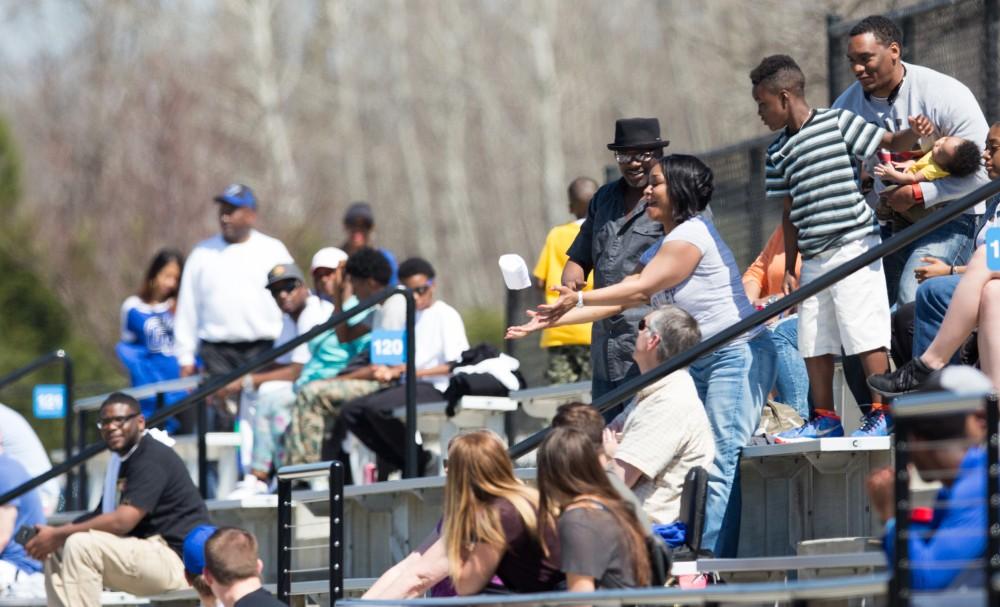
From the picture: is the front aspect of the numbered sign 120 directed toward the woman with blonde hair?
yes

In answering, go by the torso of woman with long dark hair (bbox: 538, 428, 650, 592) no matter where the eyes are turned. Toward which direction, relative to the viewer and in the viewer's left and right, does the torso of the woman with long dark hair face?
facing away from the viewer and to the left of the viewer

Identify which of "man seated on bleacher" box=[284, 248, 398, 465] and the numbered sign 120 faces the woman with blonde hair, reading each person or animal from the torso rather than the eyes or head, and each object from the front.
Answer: the numbered sign 120

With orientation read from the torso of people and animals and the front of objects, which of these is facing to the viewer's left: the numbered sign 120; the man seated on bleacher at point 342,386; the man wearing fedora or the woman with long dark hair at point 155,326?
the man seated on bleacher

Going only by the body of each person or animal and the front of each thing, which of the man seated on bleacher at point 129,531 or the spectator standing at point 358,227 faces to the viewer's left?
the man seated on bleacher

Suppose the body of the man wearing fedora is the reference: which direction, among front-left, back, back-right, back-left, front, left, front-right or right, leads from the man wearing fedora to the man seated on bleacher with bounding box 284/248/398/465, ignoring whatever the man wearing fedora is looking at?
back-right

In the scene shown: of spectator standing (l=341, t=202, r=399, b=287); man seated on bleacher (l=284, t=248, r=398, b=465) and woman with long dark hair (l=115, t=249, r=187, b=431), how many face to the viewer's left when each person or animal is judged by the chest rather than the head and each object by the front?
1

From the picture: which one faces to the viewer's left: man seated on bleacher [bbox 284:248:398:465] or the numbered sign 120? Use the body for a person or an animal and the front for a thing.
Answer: the man seated on bleacher

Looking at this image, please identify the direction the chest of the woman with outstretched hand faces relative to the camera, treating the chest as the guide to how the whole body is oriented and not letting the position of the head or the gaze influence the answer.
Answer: to the viewer's left

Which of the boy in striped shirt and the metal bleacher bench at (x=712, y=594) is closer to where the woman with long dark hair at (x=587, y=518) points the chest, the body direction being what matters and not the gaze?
the boy in striped shirt

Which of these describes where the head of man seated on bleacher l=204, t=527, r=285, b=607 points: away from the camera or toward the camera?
away from the camera

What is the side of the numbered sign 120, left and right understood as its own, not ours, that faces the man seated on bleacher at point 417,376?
back

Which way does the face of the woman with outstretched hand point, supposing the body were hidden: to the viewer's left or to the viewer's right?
to the viewer's left

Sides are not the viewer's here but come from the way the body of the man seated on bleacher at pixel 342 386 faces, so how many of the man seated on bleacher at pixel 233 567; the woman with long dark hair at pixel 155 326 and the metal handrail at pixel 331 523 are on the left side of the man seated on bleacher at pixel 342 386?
2
